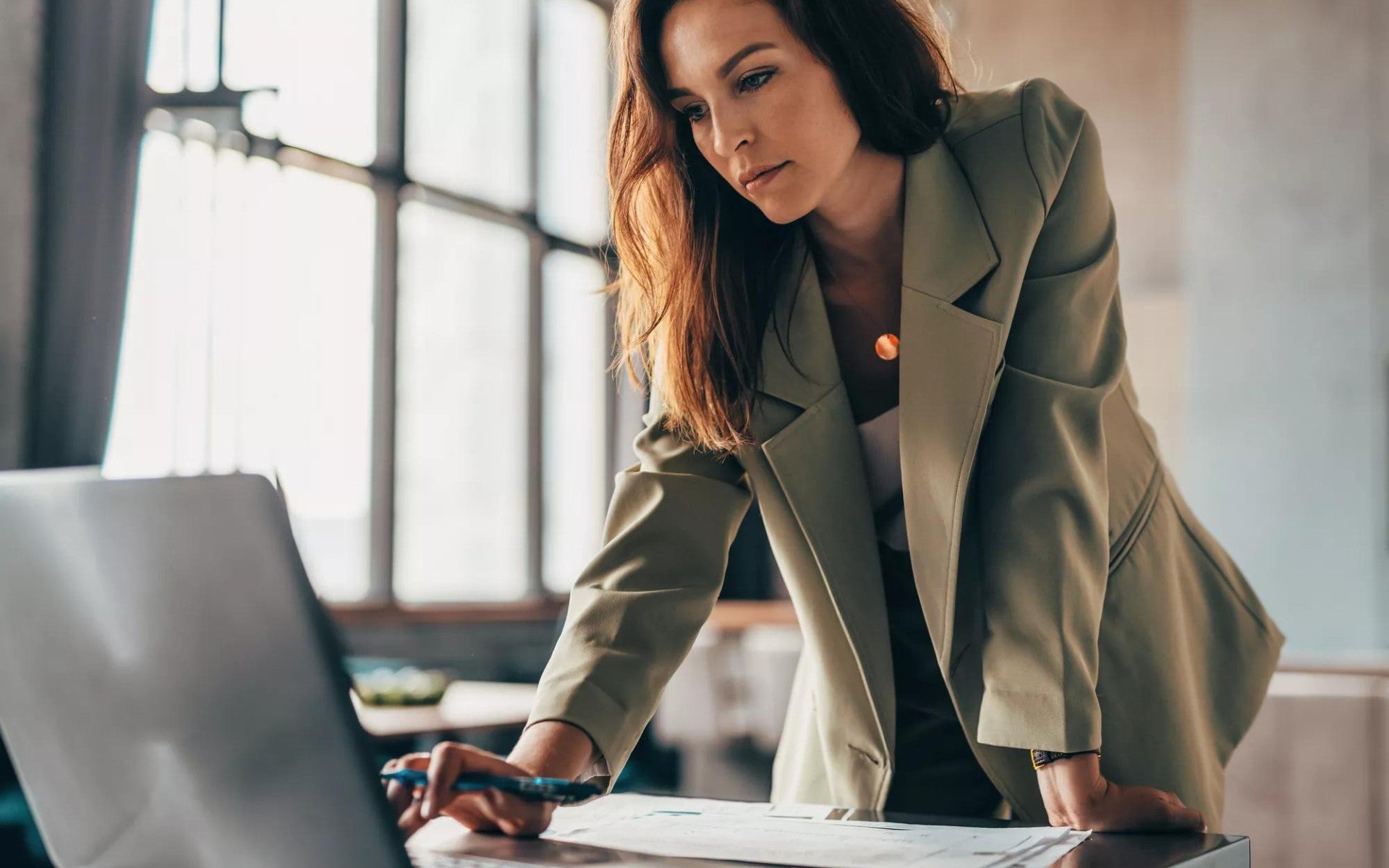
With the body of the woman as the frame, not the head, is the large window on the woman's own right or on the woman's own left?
on the woman's own right

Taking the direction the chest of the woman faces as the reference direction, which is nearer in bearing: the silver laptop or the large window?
the silver laptop

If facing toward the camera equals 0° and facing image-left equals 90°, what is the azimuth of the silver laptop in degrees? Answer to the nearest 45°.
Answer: approximately 225°

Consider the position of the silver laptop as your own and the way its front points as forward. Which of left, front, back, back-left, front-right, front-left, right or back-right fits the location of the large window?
front-left

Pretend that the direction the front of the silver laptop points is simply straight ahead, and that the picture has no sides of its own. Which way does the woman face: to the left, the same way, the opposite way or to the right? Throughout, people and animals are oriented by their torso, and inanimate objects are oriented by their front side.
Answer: the opposite way

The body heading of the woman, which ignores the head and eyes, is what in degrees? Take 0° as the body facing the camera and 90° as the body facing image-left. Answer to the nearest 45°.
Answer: approximately 45°

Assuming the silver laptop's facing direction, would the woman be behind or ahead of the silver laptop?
ahead
